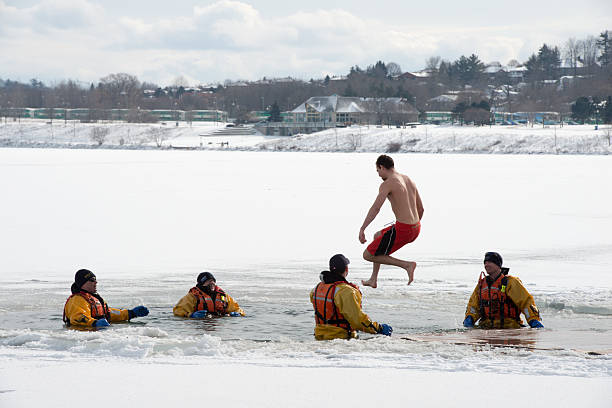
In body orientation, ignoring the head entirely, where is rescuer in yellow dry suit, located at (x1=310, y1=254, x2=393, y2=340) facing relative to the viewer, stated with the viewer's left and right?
facing away from the viewer and to the right of the viewer

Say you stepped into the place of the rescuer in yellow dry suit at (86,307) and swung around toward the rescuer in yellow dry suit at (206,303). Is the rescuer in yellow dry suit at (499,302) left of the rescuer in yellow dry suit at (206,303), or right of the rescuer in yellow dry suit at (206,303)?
right

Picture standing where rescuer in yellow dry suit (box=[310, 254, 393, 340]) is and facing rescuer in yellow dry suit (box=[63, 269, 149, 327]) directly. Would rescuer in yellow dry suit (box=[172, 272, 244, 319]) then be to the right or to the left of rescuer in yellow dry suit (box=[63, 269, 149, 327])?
right
